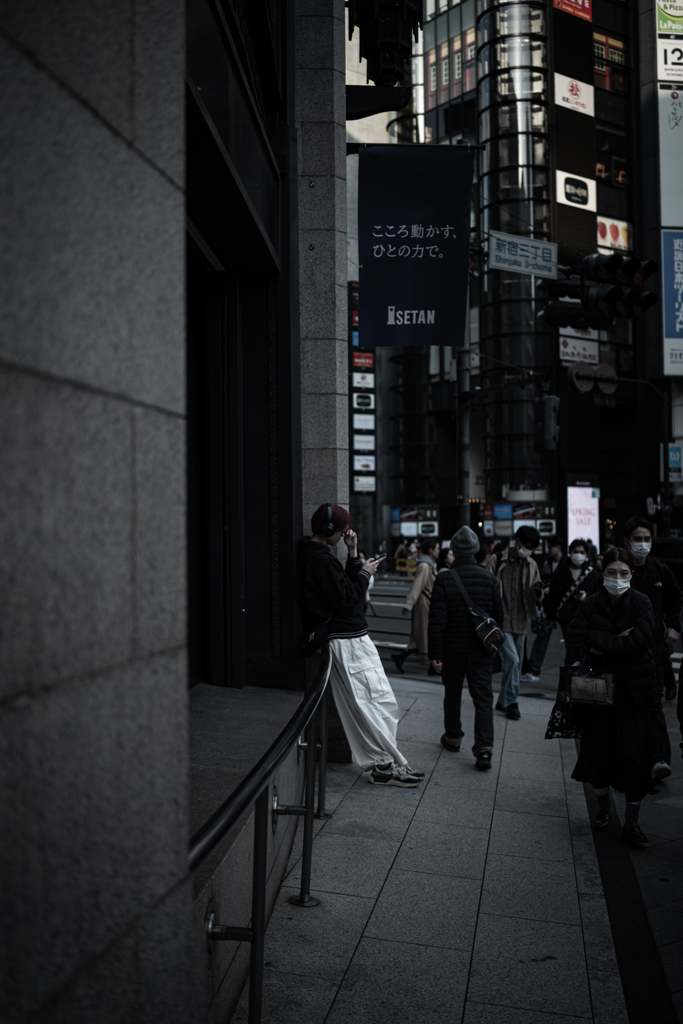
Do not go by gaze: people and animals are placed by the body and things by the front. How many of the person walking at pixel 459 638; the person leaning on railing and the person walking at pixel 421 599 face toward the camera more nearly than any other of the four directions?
0

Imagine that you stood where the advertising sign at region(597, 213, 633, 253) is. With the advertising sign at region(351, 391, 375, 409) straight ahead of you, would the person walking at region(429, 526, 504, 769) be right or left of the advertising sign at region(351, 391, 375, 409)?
left

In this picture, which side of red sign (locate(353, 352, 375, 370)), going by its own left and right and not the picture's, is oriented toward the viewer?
front

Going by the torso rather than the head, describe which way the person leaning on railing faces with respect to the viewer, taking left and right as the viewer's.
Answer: facing to the right of the viewer

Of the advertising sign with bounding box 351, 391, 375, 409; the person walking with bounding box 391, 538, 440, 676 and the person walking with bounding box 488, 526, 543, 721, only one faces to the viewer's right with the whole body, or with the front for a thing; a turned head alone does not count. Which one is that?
the person walking with bounding box 391, 538, 440, 676

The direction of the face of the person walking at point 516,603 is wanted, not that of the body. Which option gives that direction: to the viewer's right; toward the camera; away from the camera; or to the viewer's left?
toward the camera

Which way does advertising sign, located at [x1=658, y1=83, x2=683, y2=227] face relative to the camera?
toward the camera

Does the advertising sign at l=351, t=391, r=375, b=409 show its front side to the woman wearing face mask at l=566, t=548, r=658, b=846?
yes

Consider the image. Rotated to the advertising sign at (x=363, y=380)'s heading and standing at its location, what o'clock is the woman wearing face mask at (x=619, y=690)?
The woman wearing face mask is roughly at 12 o'clock from the advertising sign.

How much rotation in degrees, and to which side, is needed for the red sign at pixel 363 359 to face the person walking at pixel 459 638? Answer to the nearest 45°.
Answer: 0° — it already faces them

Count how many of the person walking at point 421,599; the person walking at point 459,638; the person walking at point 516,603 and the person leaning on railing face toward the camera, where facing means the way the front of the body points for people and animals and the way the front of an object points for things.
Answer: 1

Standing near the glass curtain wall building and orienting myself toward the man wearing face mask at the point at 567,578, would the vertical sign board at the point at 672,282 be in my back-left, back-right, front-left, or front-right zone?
front-left

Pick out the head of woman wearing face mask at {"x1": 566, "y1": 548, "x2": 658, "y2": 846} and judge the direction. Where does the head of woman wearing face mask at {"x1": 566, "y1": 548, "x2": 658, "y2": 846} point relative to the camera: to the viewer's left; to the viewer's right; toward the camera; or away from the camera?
toward the camera

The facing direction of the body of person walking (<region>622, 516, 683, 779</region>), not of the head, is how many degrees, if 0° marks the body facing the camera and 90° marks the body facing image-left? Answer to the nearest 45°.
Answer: approximately 0°

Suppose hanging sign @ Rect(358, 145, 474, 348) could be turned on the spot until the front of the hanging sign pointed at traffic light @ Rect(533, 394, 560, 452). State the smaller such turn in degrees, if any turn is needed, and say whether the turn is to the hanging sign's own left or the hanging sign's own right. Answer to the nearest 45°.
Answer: approximately 180°

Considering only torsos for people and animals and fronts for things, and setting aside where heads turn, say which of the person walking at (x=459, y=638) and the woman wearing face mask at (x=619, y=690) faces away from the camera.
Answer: the person walking
